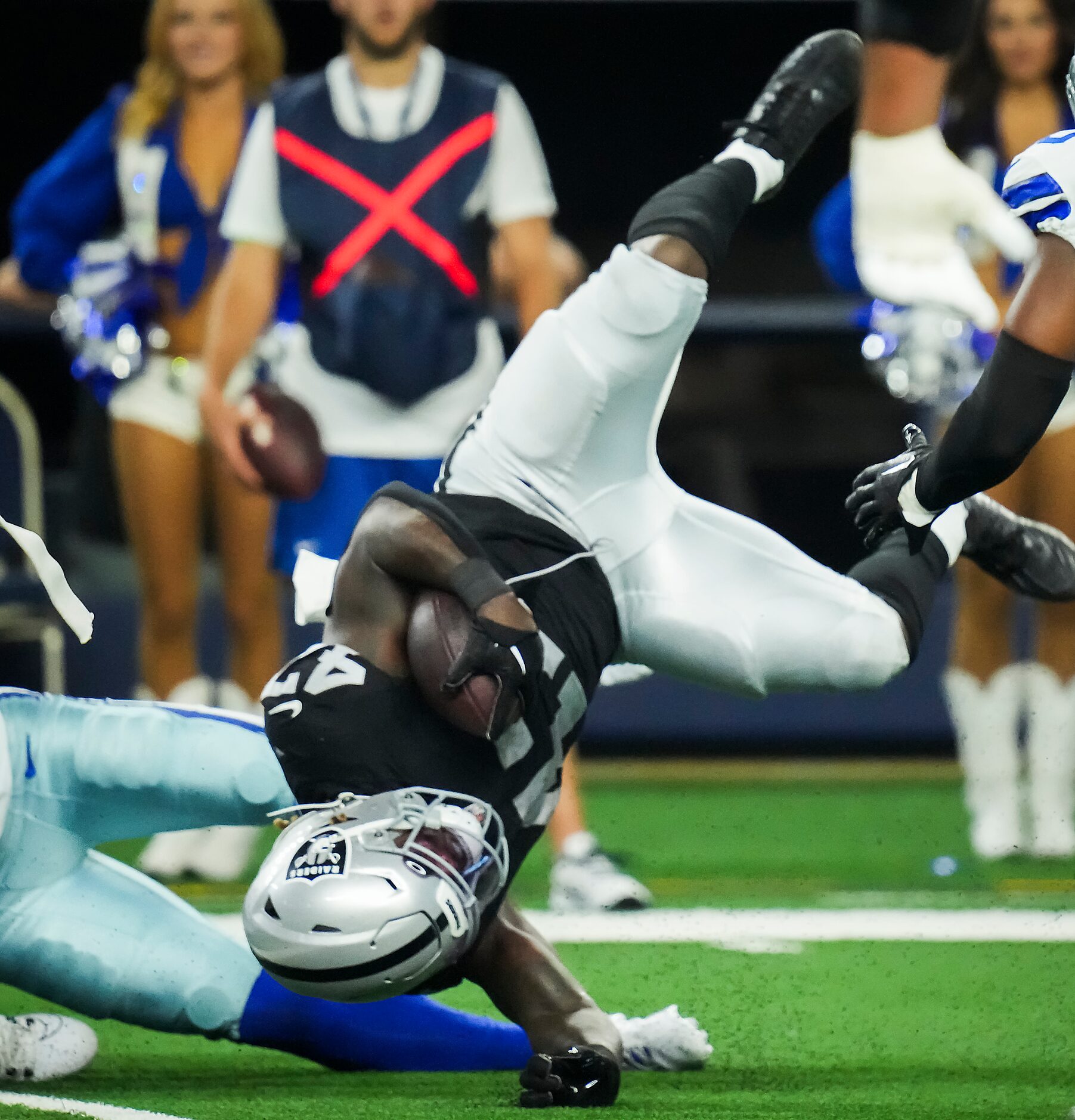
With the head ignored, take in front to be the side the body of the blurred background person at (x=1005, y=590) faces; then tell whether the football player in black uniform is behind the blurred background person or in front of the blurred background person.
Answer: in front

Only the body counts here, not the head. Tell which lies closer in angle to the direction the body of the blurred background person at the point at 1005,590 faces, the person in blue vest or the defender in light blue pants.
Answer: the defender in light blue pants

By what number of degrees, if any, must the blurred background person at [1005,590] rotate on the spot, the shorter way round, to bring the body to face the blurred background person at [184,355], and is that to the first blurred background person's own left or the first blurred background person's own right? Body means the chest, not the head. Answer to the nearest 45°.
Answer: approximately 90° to the first blurred background person's own right

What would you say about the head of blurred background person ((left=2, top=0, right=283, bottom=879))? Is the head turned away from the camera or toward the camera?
toward the camera

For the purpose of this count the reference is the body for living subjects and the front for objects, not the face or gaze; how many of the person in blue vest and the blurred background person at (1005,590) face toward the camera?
2

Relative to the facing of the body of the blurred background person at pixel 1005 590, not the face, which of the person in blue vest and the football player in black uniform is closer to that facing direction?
the football player in black uniform

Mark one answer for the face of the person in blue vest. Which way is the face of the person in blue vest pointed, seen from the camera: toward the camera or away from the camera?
toward the camera

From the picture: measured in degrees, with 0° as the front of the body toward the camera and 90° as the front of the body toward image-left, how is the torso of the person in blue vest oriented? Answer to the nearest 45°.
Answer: approximately 0°

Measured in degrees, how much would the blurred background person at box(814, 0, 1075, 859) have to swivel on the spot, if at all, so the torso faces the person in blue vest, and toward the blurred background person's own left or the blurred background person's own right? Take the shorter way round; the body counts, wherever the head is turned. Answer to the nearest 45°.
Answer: approximately 90° to the blurred background person's own right

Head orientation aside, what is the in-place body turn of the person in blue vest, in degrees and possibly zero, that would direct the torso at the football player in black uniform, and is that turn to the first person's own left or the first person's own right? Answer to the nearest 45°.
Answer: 0° — they already face them

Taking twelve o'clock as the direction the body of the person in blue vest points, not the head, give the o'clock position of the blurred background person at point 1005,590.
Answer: The blurred background person is roughly at 9 o'clock from the person in blue vest.

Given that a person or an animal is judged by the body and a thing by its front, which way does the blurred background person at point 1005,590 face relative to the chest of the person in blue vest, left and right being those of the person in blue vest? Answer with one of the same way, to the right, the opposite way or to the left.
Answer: the same way

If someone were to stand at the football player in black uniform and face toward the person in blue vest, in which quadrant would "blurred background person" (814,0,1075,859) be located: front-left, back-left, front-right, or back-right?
front-right

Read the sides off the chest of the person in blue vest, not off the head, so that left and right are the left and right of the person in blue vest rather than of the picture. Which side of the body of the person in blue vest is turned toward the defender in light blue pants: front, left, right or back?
front

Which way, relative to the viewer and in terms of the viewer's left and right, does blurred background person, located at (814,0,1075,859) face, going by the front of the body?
facing the viewer

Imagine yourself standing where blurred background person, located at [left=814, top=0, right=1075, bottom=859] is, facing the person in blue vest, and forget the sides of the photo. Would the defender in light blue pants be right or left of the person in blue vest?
left
